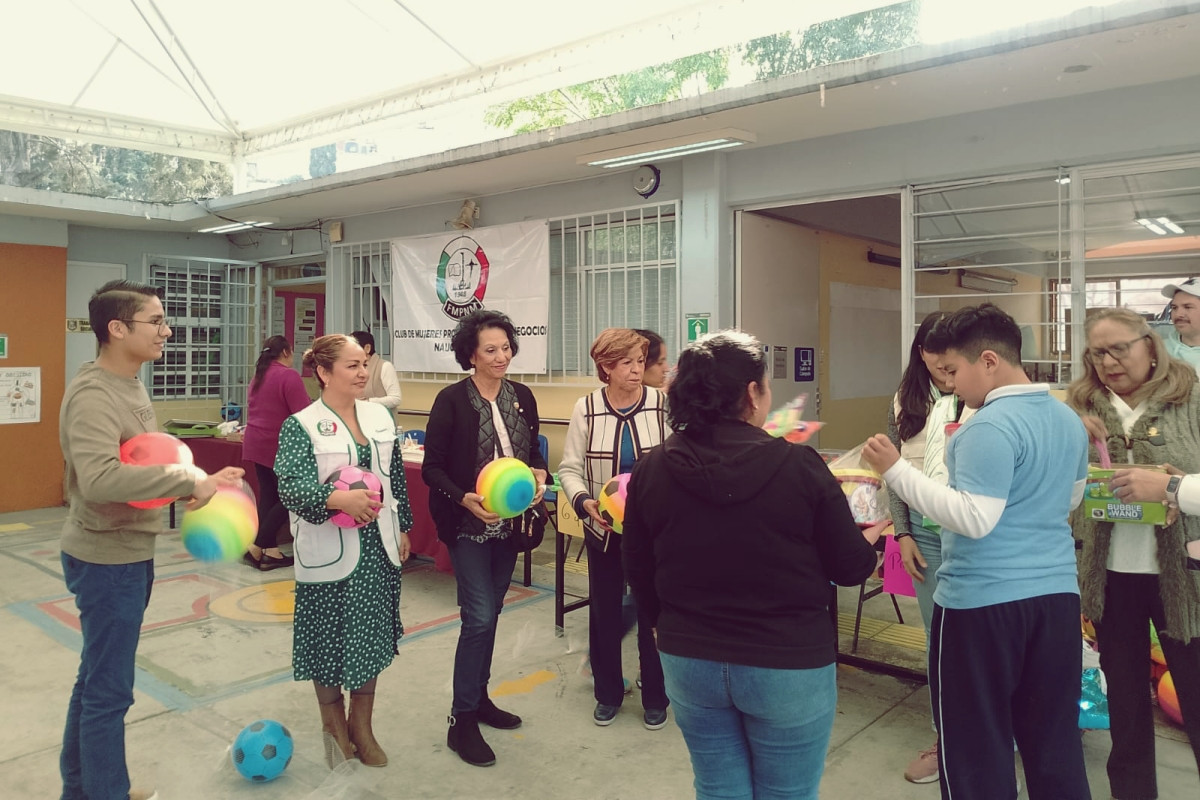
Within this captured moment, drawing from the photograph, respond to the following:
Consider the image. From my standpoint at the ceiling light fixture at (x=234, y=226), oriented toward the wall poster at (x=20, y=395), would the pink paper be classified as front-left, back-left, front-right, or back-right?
back-left

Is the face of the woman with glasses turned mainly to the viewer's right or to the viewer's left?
to the viewer's left

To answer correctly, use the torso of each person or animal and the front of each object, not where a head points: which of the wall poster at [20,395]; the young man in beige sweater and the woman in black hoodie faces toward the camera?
the wall poster

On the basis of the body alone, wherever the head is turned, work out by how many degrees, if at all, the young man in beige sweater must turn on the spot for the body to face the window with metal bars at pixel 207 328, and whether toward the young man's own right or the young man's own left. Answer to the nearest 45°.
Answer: approximately 90° to the young man's own left

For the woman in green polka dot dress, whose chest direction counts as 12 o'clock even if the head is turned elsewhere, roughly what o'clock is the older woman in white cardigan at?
The older woman in white cardigan is roughly at 10 o'clock from the woman in green polka dot dress.

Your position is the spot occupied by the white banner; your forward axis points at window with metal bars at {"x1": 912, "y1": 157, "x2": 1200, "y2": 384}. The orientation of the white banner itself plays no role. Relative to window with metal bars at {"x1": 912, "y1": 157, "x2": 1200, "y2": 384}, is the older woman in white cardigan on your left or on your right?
right

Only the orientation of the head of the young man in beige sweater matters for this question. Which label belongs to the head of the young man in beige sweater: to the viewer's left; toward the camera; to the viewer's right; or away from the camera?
to the viewer's right

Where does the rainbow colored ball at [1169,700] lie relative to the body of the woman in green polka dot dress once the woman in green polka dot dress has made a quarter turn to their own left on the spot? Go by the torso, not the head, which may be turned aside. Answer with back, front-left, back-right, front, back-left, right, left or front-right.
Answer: front-right

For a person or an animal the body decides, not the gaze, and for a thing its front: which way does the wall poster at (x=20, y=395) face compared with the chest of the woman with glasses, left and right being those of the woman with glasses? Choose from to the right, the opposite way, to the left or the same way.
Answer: to the left

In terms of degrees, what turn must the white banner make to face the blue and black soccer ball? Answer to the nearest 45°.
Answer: approximately 45° to its left

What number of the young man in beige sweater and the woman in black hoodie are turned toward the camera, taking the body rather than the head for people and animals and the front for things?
0

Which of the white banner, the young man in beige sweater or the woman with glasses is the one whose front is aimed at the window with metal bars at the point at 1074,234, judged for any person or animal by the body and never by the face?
the young man in beige sweater

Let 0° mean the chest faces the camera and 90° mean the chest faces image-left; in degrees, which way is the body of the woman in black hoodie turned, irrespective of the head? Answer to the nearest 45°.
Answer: approximately 225°

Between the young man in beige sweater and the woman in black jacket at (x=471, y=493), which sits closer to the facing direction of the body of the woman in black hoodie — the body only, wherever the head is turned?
the woman in black jacket

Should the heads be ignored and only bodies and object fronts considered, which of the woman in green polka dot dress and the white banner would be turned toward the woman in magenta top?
the white banner

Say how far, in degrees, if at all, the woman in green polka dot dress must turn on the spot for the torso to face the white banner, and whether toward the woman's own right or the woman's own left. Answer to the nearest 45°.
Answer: approximately 135° to the woman's own left
